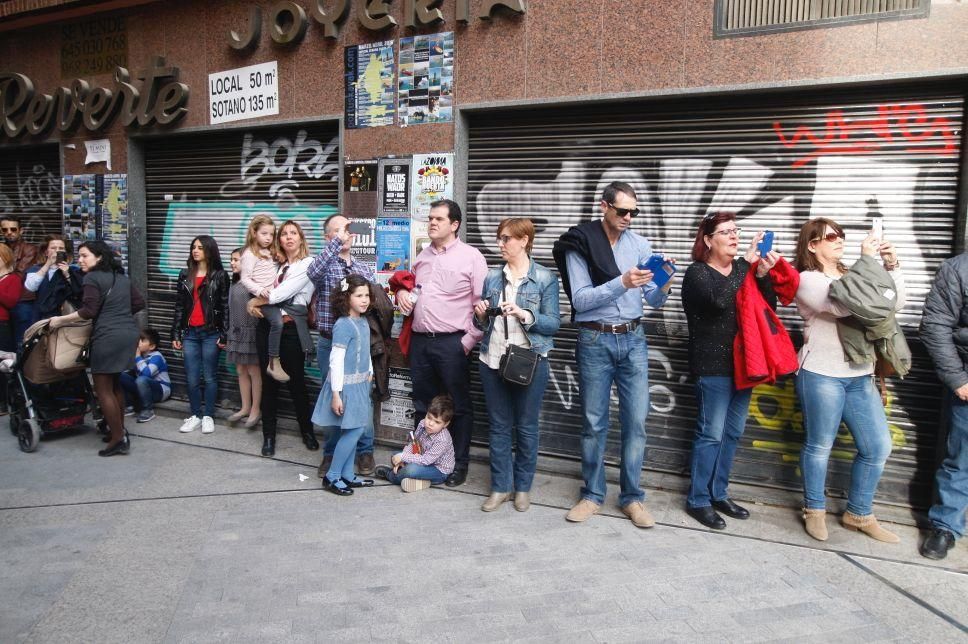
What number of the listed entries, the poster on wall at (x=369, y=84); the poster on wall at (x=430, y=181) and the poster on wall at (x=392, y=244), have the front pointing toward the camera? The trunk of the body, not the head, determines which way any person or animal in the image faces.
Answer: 3

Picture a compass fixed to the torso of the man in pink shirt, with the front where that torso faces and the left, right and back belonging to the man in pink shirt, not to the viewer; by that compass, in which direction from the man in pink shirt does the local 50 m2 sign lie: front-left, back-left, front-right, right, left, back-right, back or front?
right

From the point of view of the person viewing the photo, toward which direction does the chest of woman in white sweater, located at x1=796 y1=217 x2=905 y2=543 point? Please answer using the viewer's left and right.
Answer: facing the viewer and to the right of the viewer

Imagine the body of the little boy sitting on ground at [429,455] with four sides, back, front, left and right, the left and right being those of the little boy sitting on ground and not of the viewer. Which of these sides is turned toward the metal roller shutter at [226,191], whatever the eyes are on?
right

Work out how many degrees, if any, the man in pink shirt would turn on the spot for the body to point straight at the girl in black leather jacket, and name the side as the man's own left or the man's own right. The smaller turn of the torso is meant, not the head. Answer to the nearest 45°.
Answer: approximately 90° to the man's own right

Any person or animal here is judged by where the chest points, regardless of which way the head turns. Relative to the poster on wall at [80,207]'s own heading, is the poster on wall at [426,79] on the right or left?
on its left

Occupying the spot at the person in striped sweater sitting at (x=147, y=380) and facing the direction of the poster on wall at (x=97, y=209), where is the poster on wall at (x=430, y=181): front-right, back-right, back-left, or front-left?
back-right

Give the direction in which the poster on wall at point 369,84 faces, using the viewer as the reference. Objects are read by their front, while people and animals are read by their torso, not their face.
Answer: facing the viewer

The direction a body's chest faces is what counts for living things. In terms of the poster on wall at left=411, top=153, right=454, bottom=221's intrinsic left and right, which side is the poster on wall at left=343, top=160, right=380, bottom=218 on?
on its right

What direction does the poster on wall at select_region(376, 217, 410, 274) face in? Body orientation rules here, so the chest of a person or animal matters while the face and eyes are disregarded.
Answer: toward the camera

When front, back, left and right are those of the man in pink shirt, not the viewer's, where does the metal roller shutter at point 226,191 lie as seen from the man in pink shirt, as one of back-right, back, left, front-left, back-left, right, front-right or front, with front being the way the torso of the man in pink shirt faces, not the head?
right

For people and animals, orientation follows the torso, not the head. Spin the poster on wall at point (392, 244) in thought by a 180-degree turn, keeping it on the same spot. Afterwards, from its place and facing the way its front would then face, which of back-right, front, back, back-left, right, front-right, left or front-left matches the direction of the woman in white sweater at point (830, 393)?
back-right
